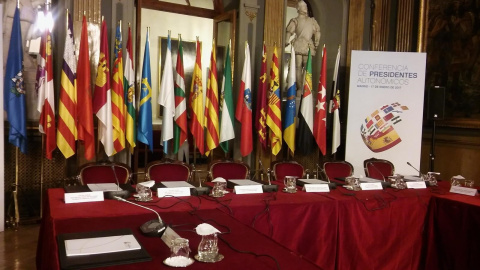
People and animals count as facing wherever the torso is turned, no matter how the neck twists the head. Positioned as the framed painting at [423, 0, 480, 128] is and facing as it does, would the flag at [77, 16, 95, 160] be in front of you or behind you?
in front

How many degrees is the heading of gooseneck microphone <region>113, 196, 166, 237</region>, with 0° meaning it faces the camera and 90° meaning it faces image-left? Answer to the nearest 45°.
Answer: approximately 90°

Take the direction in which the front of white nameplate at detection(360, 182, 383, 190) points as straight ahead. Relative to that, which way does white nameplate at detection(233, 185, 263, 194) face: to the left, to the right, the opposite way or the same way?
the same way

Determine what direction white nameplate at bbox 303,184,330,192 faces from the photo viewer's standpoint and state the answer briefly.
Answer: facing the viewer

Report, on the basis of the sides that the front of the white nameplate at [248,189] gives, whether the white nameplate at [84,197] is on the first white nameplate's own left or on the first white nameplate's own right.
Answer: on the first white nameplate's own right

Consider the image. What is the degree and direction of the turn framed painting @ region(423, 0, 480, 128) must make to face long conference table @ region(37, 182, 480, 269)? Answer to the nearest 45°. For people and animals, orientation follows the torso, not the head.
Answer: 0° — it already faces it

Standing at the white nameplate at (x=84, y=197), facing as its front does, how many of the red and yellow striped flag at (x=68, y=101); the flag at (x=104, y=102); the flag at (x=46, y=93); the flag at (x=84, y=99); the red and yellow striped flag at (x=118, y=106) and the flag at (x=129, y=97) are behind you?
6

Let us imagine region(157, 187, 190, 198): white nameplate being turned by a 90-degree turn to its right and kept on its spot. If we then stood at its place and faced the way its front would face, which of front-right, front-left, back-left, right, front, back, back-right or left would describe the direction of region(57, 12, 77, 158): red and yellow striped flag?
front-right

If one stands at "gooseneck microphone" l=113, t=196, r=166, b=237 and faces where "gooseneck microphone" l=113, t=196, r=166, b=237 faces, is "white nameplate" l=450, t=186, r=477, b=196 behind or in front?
behind

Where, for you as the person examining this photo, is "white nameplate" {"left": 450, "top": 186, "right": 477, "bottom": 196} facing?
facing the viewer and to the left of the viewer

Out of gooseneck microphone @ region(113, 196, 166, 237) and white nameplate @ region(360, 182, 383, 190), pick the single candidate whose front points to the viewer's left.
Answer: the gooseneck microphone

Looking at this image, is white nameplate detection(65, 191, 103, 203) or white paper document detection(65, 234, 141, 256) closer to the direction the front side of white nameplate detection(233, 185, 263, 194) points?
the white paper document

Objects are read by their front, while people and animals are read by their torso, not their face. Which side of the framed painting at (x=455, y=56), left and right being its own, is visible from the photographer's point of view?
front

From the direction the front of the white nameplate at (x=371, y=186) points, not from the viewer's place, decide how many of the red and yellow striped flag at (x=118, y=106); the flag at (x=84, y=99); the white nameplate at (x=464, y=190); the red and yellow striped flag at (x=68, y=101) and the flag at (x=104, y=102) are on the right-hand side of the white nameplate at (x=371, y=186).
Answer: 4

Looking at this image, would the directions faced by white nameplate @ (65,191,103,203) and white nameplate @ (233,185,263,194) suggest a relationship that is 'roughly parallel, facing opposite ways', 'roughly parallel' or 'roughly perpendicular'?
roughly parallel

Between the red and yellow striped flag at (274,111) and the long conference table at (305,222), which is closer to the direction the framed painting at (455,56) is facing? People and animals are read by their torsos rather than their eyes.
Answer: the long conference table

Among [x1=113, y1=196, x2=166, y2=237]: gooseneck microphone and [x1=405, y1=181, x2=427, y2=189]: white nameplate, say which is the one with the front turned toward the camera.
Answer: the white nameplate
